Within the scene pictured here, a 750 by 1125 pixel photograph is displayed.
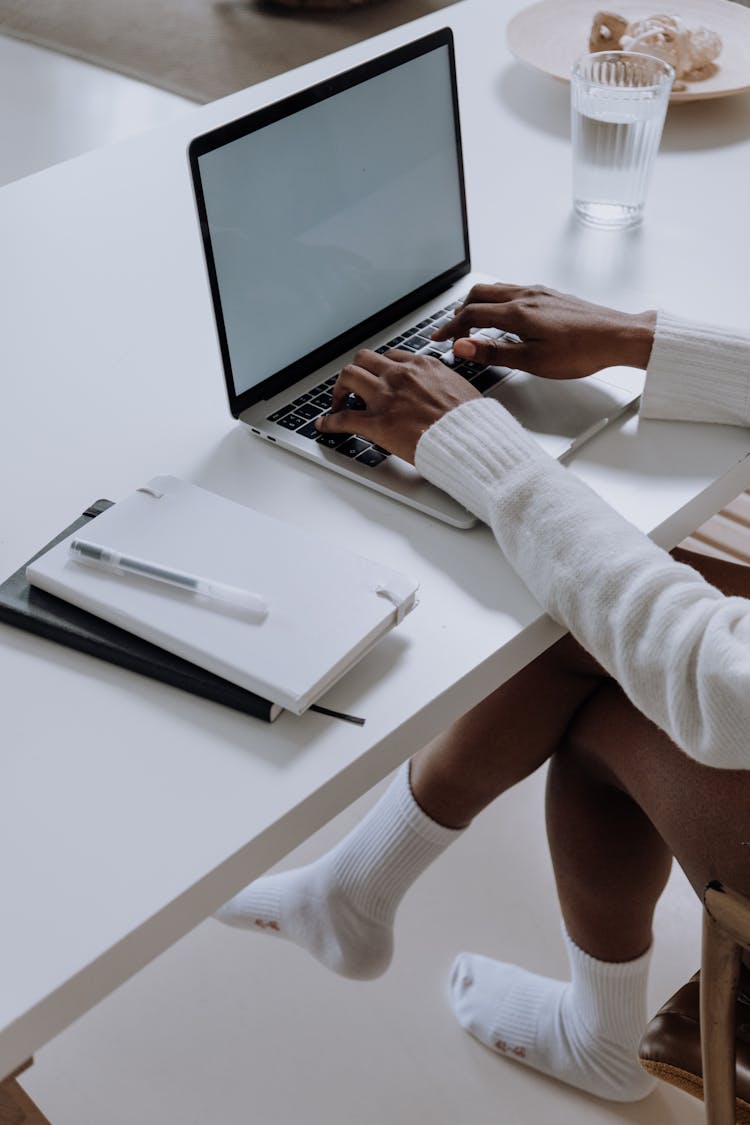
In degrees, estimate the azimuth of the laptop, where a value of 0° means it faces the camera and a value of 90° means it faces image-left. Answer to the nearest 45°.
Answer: approximately 315°

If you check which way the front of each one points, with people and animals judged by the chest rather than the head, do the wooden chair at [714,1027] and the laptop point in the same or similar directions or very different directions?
very different directions

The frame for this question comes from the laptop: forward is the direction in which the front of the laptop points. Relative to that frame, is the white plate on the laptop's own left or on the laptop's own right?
on the laptop's own left

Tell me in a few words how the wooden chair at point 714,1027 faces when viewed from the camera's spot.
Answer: facing away from the viewer and to the left of the viewer
